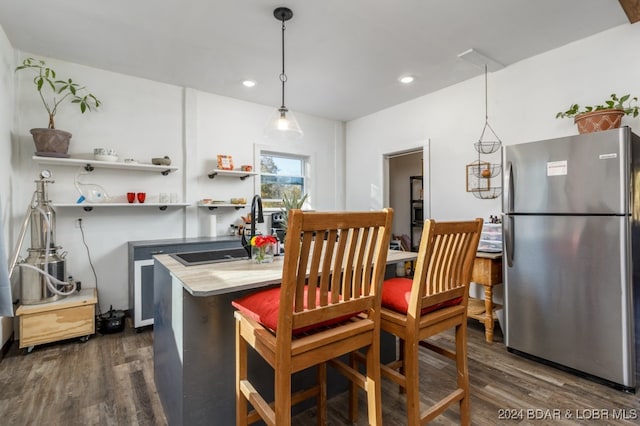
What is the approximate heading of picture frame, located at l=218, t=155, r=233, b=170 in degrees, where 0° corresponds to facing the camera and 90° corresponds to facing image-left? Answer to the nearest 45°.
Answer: approximately 0°

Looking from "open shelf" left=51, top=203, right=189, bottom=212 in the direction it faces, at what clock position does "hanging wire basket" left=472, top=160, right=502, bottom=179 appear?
The hanging wire basket is roughly at 10 o'clock from the open shelf.

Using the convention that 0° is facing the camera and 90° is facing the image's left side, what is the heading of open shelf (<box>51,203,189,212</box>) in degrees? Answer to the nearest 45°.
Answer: approximately 0°

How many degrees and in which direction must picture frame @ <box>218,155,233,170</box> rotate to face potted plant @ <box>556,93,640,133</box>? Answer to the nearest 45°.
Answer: approximately 45° to its left
